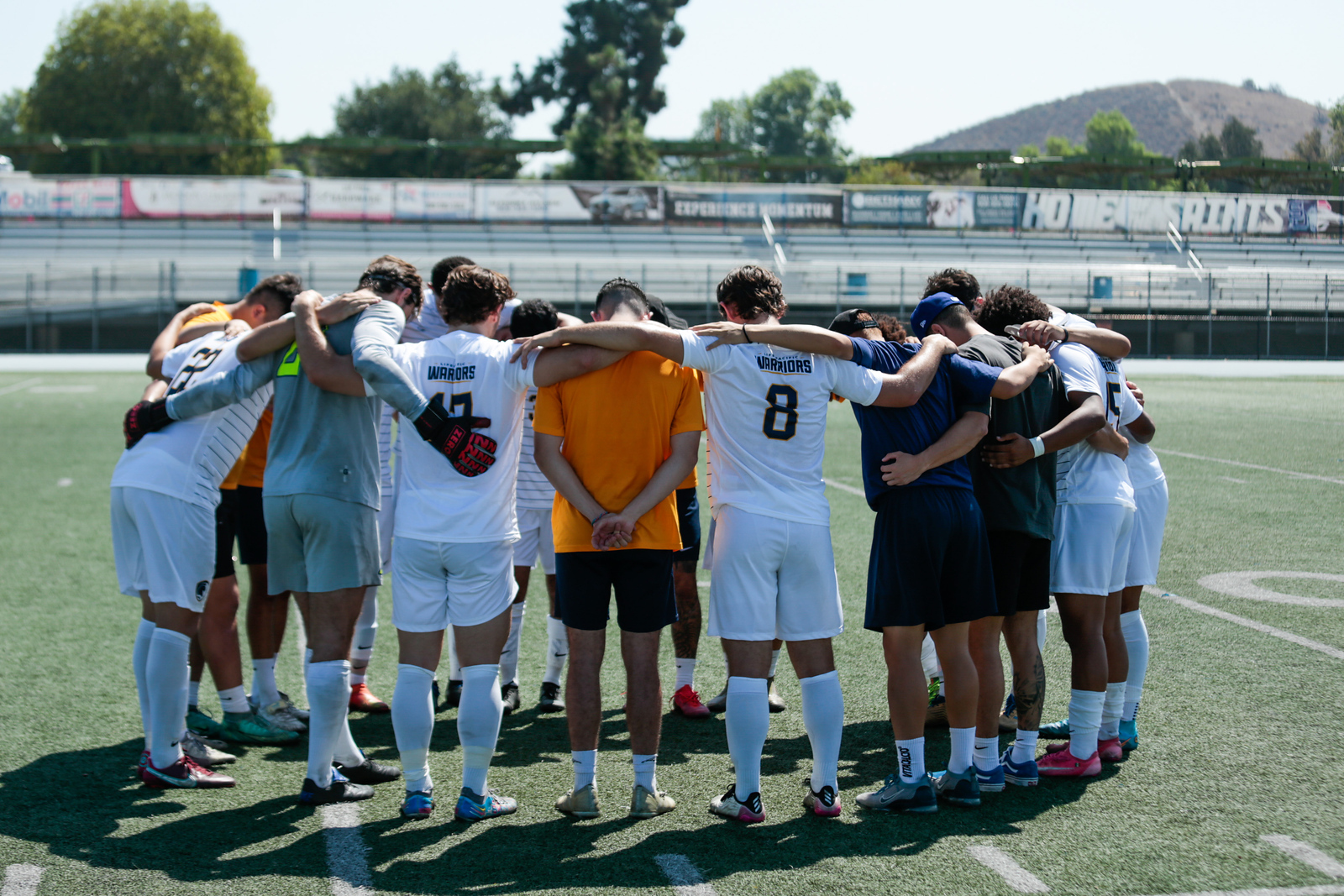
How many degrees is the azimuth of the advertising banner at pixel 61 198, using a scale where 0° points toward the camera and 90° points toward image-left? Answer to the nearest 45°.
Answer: approximately 0°
